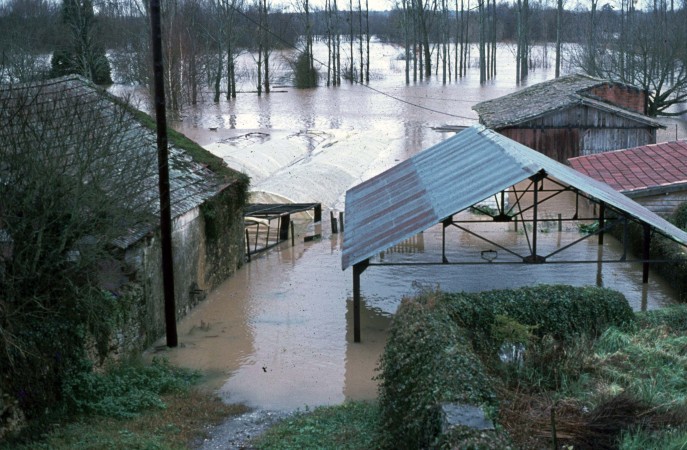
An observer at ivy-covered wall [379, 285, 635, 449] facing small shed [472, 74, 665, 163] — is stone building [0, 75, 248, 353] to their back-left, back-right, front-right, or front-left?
front-left

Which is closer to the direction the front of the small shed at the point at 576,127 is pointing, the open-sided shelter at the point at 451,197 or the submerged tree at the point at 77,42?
the open-sided shelter

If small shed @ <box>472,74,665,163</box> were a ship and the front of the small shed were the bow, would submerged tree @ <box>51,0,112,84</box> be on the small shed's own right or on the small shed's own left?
on the small shed's own right

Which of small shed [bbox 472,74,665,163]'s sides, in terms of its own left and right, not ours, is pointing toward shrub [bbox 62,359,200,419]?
front

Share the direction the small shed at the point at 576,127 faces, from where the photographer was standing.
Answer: facing the viewer

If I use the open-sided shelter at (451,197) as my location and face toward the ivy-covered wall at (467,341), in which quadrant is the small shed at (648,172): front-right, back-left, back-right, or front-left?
back-left

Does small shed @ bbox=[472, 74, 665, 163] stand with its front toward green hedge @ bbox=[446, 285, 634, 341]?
yes

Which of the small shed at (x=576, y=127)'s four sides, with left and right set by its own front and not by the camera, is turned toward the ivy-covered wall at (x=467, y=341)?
front

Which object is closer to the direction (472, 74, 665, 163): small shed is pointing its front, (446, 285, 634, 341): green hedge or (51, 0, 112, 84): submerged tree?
the green hedge

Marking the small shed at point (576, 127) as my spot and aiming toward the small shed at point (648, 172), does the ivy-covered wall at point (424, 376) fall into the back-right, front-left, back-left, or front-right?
front-right

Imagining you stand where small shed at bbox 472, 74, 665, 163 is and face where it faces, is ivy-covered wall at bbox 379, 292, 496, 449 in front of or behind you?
in front

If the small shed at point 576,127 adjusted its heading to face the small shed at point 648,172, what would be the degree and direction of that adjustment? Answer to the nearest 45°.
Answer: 0° — it already faces it
